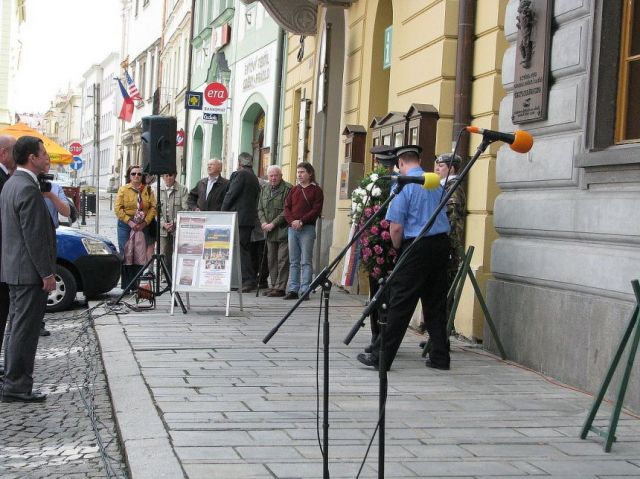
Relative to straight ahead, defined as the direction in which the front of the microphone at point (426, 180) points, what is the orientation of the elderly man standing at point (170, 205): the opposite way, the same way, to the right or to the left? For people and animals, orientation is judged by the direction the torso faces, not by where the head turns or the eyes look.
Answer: to the right

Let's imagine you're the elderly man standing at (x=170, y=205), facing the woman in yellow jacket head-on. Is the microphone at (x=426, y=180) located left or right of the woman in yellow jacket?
left

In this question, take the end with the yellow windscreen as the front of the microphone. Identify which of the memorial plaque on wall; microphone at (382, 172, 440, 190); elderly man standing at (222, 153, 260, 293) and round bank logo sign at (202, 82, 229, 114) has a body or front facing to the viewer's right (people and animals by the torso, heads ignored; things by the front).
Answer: the microphone

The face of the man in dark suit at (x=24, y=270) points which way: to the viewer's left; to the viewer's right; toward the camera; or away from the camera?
to the viewer's right

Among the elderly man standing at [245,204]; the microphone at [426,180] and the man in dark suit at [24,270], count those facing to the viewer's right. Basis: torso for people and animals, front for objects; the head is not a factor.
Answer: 2

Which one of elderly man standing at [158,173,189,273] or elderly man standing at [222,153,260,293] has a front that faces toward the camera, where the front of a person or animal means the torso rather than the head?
elderly man standing at [158,173,189,273]

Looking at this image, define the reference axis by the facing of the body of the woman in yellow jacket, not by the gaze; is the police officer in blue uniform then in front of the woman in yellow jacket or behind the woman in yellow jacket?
in front

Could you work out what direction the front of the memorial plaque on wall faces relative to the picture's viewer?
facing the viewer and to the left of the viewer

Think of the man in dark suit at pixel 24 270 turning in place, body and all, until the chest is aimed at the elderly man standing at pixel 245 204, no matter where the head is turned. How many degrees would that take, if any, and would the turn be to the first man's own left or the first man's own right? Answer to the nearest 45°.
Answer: approximately 45° to the first man's own left

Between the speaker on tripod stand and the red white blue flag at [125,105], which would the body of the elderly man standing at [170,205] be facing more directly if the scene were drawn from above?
the speaker on tripod stand

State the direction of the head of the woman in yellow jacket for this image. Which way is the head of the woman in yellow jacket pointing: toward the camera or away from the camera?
toward the camera

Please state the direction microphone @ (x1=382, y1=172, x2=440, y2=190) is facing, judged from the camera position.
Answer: facing to the right of the viewer

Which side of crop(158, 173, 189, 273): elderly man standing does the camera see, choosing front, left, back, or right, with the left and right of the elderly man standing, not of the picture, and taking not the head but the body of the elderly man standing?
front

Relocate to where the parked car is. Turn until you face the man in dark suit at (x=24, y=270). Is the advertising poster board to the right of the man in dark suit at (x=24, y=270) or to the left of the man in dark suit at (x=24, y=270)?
left

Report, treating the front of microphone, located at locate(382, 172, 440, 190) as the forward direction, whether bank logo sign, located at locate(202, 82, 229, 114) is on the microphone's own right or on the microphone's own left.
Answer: on the microphone's own left

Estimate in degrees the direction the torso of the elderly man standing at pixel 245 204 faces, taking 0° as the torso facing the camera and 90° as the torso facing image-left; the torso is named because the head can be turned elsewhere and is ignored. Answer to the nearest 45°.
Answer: approximately 135°
